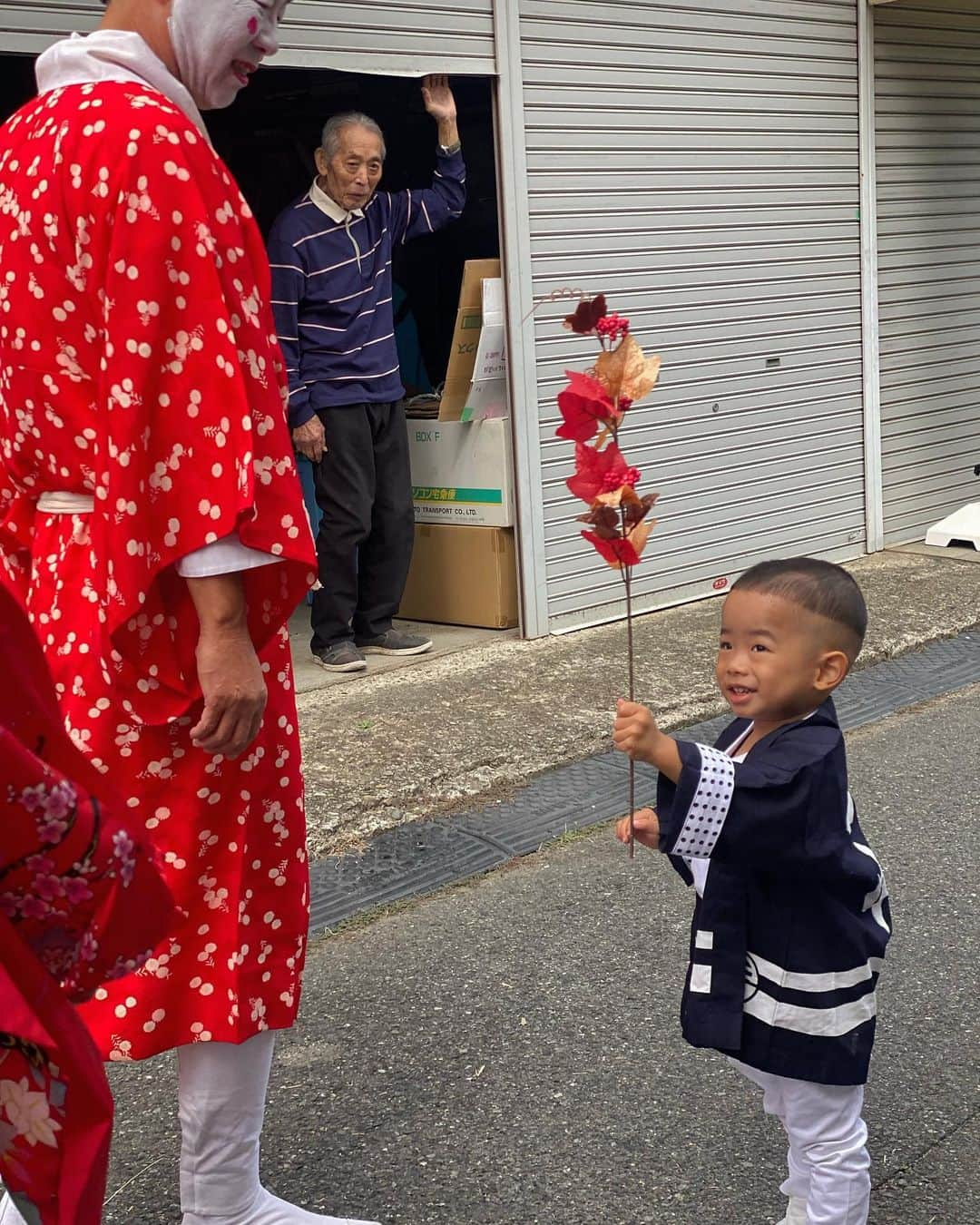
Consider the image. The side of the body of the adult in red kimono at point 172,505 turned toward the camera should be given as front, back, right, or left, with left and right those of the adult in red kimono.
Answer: right

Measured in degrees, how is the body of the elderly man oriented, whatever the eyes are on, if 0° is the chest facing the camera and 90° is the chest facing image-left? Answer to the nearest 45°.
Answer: approximately 315°

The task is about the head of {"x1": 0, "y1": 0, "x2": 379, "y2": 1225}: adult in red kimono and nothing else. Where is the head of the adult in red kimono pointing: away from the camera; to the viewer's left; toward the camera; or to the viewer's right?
to the viewer's right

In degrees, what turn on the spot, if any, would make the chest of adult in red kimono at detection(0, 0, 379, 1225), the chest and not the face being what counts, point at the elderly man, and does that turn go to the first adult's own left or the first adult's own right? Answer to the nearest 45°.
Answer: approximately 90° to the first adult's own left

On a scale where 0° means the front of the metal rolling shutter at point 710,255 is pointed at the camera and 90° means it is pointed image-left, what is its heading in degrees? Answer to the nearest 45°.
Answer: approximately 315°

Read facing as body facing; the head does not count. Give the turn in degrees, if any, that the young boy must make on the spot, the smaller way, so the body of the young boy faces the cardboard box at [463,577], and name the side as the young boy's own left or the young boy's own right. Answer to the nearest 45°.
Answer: approximately 90° to the young boy's own right

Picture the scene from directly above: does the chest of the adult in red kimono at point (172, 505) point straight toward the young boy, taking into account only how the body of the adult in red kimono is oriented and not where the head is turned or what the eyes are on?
yes

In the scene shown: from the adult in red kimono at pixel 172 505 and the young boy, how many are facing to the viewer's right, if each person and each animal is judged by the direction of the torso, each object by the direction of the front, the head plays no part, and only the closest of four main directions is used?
1

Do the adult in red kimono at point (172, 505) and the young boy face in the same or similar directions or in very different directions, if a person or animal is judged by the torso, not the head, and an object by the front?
very different directions

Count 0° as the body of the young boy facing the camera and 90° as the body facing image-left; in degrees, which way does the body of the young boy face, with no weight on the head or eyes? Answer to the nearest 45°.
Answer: approximately 90°
